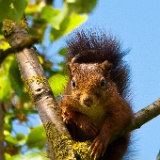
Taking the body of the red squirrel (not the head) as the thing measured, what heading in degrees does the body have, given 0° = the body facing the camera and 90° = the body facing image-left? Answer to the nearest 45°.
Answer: approximately 0°
